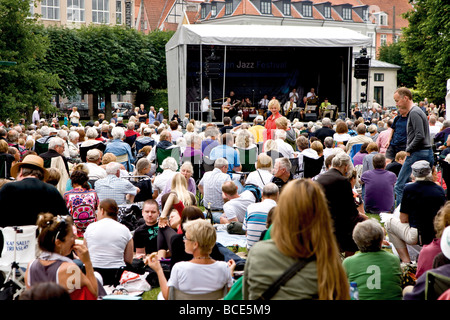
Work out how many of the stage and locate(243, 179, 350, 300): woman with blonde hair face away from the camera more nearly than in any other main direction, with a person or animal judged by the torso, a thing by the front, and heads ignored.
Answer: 1

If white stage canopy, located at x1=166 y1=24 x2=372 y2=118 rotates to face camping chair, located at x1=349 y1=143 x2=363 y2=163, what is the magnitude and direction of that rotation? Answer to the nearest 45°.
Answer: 0° — it already faces it

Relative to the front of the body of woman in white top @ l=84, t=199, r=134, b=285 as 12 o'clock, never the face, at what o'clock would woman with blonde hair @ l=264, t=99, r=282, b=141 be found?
The woman with blonde hair is roughly at 1 o'clock from the woman in white top.

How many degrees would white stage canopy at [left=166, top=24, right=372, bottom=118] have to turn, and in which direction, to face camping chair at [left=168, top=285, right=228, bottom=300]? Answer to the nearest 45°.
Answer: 0° — it already faces it

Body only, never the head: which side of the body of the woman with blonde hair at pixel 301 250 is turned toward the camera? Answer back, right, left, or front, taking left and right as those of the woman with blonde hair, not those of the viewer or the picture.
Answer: back

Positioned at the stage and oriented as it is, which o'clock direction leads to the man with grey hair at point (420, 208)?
The man with grey hair is roughly at 12 o'clock from the stage.

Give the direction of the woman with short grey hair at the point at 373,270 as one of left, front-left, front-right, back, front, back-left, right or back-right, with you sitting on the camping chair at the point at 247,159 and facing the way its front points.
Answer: back

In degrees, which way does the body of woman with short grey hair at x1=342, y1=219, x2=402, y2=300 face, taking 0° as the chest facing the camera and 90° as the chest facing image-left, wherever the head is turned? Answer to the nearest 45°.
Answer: approximately 180°

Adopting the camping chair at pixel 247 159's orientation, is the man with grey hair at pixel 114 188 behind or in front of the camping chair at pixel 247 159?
behind

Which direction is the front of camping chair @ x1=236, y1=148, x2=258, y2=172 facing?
away from the camera

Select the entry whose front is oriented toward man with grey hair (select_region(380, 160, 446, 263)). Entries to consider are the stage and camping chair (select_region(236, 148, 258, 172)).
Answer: the stage

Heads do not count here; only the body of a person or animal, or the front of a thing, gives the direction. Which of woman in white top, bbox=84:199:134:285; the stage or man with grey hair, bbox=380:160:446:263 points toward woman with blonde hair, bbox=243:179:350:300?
the stage
